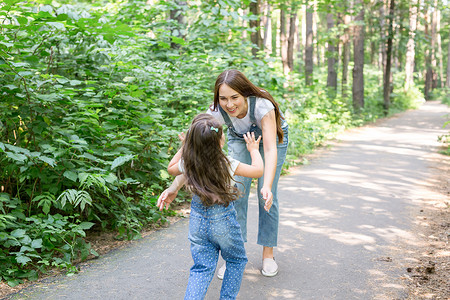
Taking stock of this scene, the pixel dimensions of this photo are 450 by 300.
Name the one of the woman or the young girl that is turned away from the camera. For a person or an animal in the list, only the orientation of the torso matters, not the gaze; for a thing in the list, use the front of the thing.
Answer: the young girl

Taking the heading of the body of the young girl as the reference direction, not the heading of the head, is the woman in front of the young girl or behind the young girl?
in front

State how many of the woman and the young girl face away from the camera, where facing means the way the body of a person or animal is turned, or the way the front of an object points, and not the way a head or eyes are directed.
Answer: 1

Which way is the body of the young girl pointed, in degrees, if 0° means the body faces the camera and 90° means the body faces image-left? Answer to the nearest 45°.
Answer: approximately 180°

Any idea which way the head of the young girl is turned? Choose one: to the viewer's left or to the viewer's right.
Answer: to the viewer's right

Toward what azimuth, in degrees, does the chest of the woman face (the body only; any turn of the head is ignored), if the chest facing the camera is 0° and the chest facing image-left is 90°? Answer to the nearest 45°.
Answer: approximately 45°

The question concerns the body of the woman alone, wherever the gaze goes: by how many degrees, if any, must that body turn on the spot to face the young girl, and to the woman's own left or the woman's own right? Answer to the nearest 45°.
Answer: approximately 45° to the woman's own left

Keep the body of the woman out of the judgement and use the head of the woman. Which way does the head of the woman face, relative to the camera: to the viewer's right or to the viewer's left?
to the viewer's left
